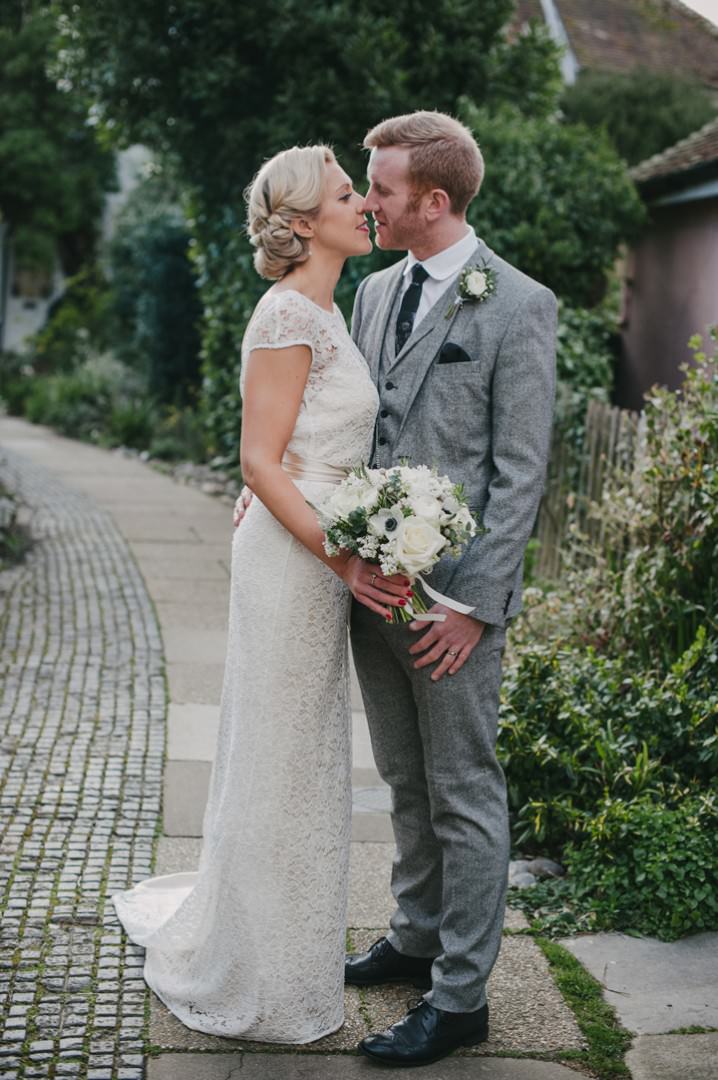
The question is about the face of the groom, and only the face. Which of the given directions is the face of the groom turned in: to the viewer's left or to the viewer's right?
to the viewer's left

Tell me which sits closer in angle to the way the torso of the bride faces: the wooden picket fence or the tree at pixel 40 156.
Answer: the wooden picket fence

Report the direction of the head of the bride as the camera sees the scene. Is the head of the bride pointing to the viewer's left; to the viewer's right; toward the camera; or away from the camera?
to the viewer's right

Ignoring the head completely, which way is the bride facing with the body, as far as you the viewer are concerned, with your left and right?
facing to the right of the viewer

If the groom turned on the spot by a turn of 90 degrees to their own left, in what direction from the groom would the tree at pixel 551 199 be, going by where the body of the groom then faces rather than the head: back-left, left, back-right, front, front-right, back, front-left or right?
back-left

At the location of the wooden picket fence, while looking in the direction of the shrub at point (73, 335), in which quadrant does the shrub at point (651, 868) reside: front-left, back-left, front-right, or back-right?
back-left

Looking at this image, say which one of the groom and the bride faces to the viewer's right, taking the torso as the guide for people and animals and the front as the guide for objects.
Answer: the bride

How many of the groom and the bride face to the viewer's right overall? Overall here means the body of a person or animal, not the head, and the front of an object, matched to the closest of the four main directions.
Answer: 1
